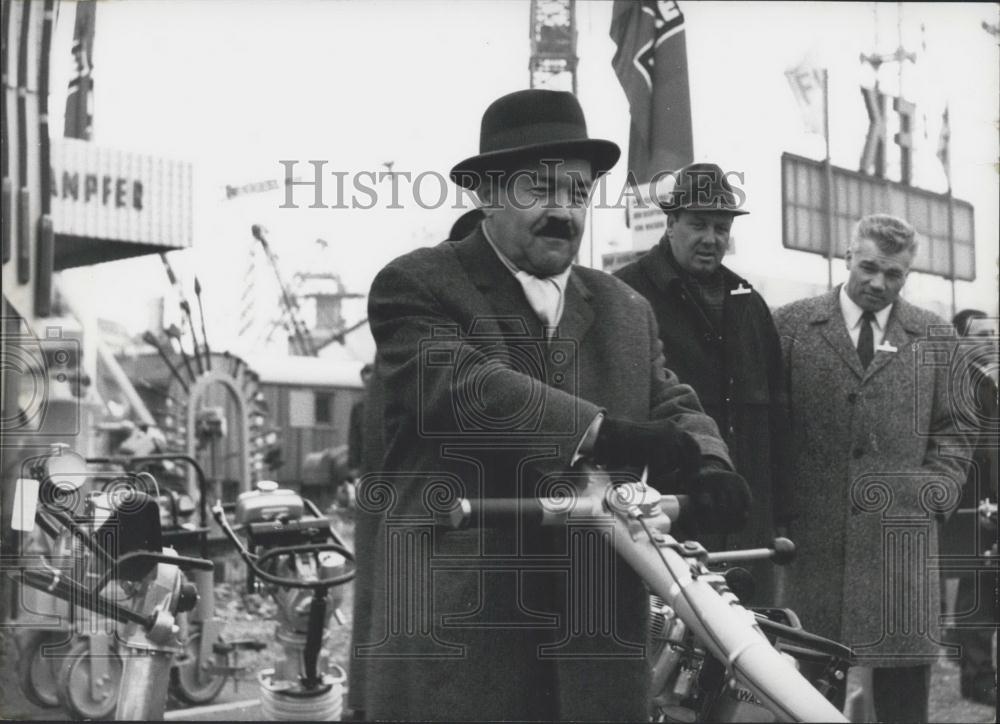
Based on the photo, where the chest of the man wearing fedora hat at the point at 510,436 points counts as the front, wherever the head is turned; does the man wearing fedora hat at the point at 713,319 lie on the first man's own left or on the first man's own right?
on the first man's own left

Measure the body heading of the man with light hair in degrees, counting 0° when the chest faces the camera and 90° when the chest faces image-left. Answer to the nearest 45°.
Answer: approximately 0°

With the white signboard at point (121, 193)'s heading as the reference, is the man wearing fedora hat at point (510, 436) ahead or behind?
ahead

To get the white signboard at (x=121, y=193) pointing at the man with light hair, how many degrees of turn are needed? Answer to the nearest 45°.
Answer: approximately 45° to its left

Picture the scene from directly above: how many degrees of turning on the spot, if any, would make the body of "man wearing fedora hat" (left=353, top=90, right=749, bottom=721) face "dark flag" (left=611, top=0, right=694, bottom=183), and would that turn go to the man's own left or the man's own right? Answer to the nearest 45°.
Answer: approximately 135° to the man's own left

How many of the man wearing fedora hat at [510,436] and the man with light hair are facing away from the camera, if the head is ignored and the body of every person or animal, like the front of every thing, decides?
0

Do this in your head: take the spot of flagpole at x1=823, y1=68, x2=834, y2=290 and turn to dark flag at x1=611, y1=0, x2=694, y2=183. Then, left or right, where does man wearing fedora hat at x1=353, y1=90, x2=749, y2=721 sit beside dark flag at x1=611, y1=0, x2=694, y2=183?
left

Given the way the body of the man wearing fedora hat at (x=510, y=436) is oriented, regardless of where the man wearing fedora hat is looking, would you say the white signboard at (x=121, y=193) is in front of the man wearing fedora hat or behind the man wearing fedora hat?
behind

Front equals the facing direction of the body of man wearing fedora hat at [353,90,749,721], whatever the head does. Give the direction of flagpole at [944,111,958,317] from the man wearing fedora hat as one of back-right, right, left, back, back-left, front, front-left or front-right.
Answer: left

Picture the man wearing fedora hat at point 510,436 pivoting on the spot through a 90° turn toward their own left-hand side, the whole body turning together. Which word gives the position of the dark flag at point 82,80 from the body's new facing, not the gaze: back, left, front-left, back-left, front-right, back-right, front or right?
left

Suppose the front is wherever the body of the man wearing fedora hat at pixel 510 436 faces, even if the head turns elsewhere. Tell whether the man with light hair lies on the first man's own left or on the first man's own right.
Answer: on the first man's own left
